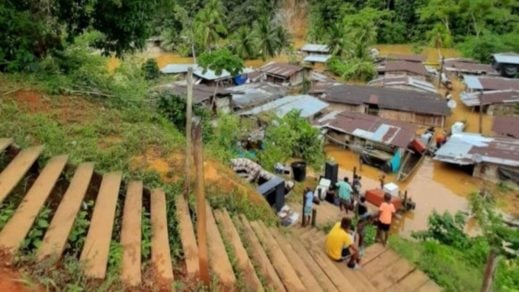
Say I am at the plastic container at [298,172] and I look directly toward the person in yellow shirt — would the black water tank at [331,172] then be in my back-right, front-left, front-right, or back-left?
front-left

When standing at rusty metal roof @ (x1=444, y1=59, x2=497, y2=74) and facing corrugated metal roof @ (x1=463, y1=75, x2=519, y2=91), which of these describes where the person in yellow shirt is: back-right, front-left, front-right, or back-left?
front-right

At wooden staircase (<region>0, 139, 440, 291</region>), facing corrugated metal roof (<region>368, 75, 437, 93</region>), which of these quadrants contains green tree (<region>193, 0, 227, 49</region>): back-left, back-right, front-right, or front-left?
front-left
